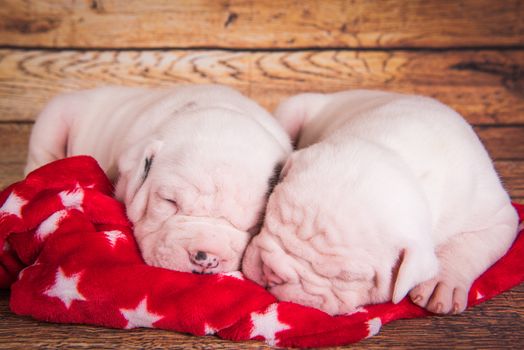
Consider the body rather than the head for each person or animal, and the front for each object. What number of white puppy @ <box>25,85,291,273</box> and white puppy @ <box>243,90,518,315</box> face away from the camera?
0

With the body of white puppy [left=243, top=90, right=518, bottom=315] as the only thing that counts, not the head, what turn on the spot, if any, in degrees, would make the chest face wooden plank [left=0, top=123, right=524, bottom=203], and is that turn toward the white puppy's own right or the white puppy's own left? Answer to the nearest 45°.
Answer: approximately 135° to the white puppy's own right

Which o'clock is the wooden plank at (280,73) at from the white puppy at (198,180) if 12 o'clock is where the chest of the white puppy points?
The wooden plank is roughly at 8 o'clock from the white puppy.

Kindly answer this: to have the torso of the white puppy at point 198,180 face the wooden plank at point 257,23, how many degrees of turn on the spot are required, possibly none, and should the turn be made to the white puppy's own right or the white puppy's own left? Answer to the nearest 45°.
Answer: approximately 135° to the white puppy's own left

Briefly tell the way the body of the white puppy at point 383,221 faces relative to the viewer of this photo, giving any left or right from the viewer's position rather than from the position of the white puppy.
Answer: facing the viewer and to the left of the viewer

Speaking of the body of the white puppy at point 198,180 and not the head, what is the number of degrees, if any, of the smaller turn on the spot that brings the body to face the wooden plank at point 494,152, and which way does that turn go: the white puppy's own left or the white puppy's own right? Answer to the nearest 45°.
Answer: approximately 90° to the white puppy's own left

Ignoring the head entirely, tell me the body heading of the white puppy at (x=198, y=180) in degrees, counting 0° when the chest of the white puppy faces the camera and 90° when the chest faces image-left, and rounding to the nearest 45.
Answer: approximately 315°

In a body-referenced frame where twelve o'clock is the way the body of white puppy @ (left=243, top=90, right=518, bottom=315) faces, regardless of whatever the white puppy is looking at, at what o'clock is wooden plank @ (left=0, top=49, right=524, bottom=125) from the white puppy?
The wooden plank is roughly at 4 o'clock from the white puppy.
